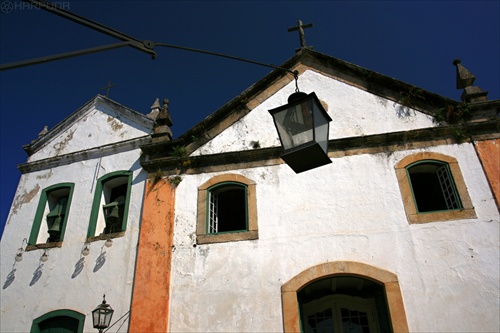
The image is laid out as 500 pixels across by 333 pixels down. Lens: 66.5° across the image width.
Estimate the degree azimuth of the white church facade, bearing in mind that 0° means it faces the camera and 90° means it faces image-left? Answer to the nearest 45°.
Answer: approximately 0°
